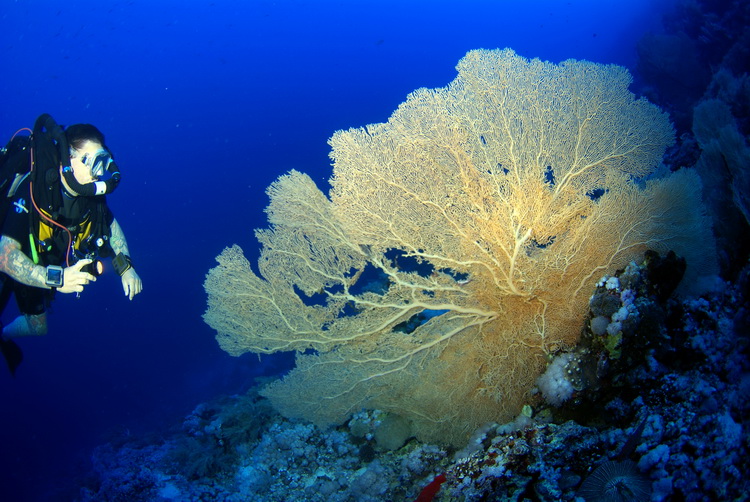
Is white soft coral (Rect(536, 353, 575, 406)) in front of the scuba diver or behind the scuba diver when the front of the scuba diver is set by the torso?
in front

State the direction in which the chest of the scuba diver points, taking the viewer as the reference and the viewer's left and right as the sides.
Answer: facing the viewer and to the right of the viewer
